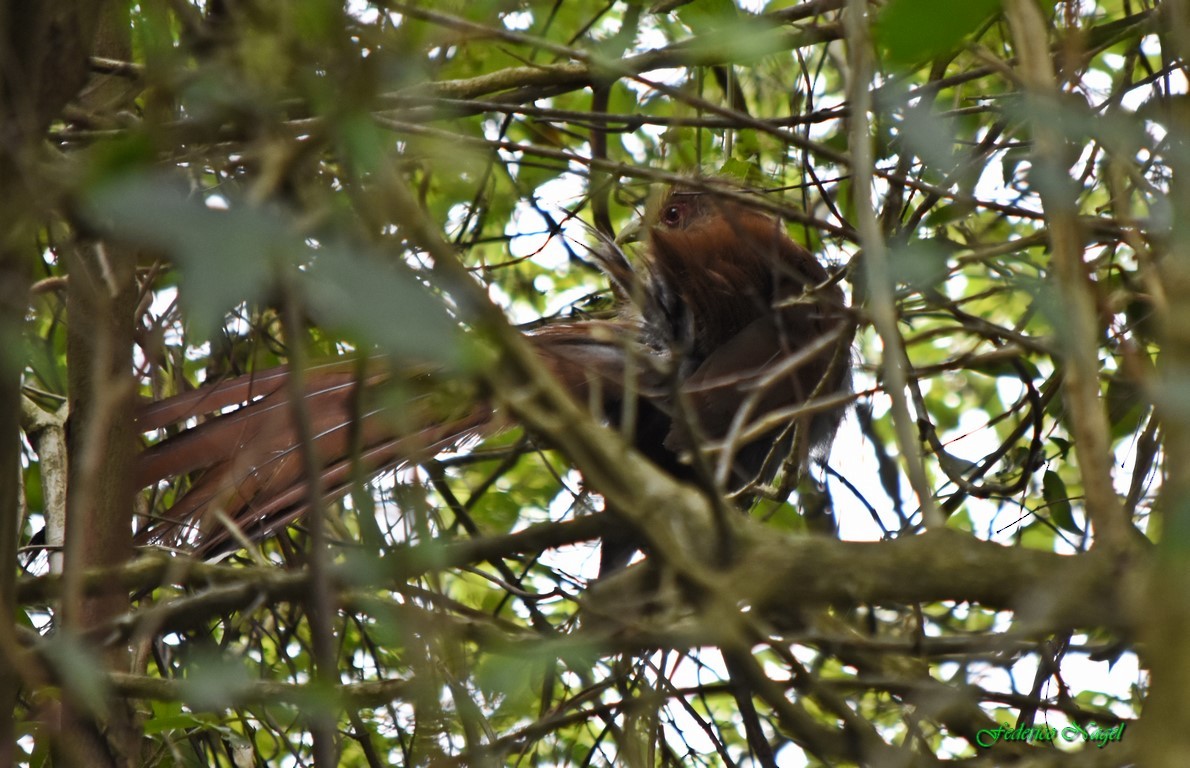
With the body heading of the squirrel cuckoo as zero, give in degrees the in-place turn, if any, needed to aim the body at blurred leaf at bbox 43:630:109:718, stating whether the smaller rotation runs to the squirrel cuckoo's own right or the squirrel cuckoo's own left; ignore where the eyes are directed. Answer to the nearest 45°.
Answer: approximately 135° to the squirrel cuckoo's own right

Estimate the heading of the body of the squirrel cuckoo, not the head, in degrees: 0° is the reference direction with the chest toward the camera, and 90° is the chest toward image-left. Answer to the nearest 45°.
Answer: approximately 270°

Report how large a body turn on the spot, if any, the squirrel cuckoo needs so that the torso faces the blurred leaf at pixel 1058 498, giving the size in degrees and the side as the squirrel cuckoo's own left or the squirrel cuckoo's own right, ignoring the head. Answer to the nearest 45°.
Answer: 0° — it already faces it

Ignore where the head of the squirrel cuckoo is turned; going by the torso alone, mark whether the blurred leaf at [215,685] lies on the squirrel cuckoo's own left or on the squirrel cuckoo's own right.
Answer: on the squirrel cuckoo's own right
